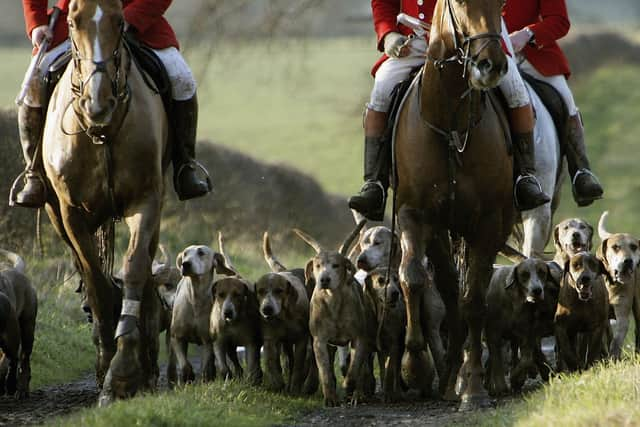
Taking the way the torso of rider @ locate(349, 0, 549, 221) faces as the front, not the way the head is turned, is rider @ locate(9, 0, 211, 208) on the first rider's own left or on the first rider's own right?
on the first rider's own right

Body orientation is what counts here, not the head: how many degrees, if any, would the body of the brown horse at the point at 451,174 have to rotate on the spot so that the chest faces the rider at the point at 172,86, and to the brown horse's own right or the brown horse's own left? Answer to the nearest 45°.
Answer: approximately 90° to the brown horse's own right

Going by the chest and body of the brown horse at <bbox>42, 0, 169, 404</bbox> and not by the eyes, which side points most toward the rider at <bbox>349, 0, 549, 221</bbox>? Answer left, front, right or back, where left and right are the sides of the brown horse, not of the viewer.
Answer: left

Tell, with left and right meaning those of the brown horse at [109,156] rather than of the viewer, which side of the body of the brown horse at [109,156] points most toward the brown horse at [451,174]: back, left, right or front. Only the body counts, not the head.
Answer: left

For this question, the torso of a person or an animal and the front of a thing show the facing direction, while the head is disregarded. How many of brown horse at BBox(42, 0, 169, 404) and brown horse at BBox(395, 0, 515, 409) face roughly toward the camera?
2

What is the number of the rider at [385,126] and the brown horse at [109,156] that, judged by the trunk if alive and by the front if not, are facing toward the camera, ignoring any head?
2

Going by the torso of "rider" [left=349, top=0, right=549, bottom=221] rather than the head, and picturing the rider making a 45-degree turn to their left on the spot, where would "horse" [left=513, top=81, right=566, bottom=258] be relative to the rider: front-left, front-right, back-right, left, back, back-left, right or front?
left

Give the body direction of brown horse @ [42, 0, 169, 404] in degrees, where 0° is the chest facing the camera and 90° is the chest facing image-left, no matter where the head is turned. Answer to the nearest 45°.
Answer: approximately 0°
